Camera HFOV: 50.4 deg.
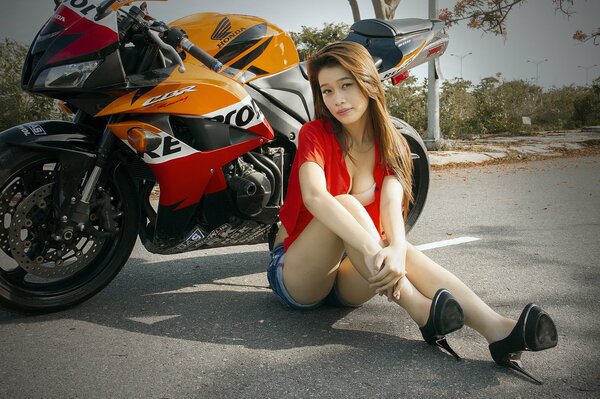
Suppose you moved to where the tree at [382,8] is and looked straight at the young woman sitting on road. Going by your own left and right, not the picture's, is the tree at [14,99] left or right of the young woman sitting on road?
right

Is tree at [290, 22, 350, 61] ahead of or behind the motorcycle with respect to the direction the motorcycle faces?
behind

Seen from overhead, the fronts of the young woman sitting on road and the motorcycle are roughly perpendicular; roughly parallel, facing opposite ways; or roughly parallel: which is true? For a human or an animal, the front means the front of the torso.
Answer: roughly perpendicular

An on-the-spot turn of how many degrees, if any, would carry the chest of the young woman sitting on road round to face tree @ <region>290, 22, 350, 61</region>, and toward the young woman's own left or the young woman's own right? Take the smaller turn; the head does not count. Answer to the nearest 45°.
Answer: approximately 135° to the young woman's own left

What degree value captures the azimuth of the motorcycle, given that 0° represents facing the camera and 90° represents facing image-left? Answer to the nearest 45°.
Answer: approximately 45°

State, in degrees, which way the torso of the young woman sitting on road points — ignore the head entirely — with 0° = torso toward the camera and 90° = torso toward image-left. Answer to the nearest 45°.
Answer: approximately 315°

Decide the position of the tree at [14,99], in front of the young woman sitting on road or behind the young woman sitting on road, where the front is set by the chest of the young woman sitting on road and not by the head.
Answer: behind
